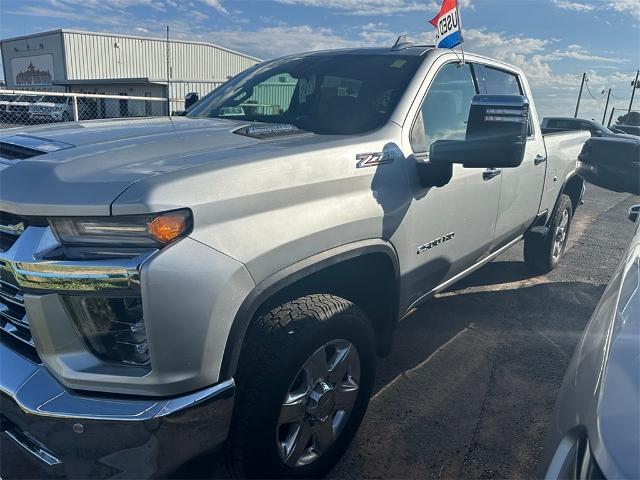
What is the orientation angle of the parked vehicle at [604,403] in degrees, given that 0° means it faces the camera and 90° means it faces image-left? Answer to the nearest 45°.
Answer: approximately 45°

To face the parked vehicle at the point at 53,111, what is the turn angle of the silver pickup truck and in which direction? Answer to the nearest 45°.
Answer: approximately 90° to its right

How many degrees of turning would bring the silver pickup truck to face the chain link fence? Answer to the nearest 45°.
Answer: approximately 90° to its right

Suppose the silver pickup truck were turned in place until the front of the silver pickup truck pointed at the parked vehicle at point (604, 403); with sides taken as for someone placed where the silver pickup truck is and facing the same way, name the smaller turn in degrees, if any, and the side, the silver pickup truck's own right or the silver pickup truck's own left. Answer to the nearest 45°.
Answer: approximately 90° to the silver pickup truck's own left

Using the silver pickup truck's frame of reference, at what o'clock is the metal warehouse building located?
The metal warehouse building is roughly at 4 o'clock from the silver pickup truck.

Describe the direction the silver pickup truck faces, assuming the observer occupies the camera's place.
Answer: facing the viewer and to the left of the viewer

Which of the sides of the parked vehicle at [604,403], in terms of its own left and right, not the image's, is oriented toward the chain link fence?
right
